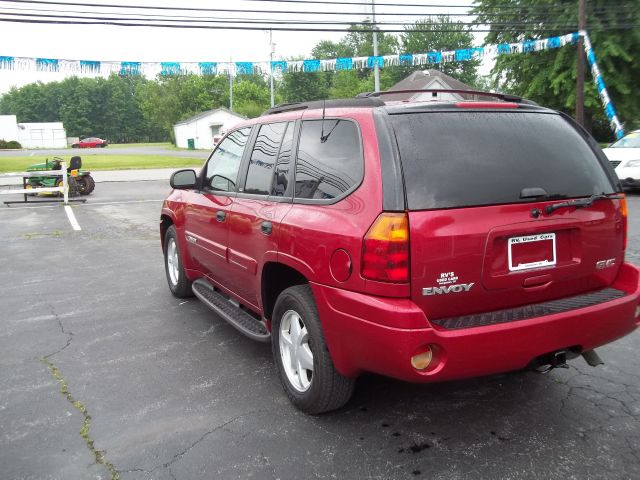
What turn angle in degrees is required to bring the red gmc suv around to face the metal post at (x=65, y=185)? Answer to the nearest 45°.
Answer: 0° — it already faces it

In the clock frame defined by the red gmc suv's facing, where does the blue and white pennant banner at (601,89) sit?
The blue and white pennant banner is roughly at 2 o'clock from the red gmc suv.

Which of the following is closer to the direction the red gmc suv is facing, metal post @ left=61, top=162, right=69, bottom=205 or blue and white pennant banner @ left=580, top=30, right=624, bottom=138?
the metal post

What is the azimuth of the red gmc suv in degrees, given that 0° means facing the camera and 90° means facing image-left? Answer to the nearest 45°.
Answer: approximately 135°

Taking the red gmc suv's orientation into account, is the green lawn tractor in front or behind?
in front

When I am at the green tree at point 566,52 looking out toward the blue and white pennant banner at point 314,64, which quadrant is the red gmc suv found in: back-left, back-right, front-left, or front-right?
front-left

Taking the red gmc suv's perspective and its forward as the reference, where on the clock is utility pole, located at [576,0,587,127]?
The utility pole is roughly at 2 o'clock from the red gmc suv.

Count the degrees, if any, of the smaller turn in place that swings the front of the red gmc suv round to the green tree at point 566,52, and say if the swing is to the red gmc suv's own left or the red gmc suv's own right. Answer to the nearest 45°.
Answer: approximately 45° to the red gmc suv's own right

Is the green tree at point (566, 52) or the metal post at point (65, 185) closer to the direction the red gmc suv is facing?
the metal post

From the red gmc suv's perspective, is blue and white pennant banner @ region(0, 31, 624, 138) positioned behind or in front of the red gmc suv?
in front
